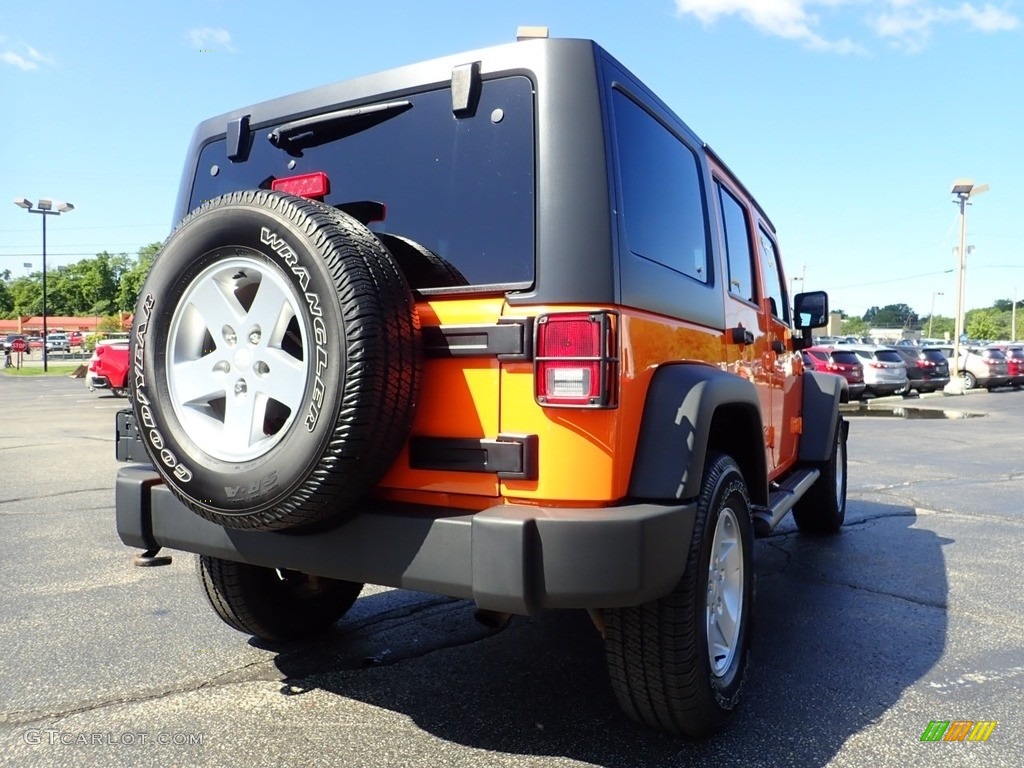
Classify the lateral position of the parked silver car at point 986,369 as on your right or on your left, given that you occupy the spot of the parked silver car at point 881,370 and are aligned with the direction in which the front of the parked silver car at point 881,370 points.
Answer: on your right

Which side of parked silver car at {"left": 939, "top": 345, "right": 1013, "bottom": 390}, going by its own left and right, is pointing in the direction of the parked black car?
left

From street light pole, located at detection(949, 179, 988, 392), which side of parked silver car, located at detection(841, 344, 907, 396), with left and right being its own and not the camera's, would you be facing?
right

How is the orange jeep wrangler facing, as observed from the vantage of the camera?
facing away from the viewer and to the right of the viewer

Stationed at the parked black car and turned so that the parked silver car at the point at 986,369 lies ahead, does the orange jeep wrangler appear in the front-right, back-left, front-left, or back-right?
back-right

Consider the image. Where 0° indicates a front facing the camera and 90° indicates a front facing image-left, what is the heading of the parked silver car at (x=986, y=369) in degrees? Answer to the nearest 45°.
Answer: approximately 135°

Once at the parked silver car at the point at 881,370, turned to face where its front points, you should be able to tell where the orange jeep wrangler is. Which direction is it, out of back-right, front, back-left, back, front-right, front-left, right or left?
back-left

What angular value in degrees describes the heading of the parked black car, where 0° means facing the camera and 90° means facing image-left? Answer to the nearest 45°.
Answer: approximately 135°

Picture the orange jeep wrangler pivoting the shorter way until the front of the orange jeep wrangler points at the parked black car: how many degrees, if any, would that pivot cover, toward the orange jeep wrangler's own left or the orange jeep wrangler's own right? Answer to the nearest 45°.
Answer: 0° — it already faces it
